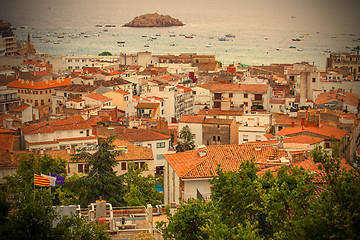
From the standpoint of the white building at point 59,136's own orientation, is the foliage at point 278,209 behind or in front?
in front

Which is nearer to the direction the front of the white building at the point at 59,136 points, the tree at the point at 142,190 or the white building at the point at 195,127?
the tree

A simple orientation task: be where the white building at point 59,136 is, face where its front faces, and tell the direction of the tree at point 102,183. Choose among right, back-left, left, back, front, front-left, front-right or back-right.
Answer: front

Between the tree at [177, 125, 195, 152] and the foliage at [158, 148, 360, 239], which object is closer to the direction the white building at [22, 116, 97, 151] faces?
the foliage

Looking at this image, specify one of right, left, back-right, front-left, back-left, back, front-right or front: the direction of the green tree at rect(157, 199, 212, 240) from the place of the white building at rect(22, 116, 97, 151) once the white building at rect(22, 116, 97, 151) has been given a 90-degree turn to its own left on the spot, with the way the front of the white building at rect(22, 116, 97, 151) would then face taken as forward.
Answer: right

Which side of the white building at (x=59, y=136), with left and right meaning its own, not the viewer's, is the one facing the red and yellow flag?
front

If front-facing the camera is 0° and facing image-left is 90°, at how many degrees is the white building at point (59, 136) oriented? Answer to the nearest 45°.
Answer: approximately 0°

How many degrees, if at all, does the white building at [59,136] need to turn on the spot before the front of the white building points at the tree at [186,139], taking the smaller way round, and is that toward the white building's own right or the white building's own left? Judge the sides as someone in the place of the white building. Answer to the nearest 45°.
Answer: approximately 135° to the white building's own left

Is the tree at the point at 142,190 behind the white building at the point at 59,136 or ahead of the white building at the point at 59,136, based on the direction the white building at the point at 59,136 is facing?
ahead
